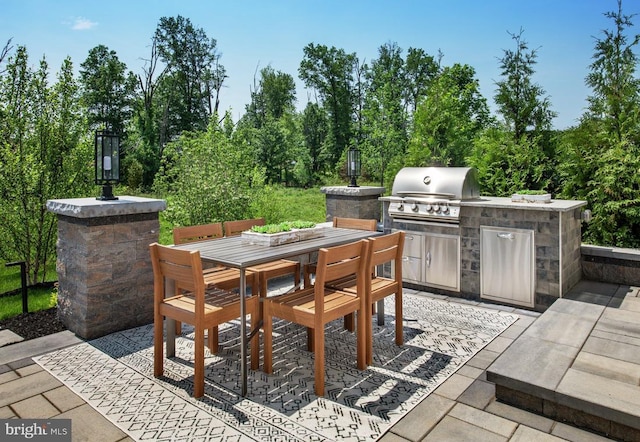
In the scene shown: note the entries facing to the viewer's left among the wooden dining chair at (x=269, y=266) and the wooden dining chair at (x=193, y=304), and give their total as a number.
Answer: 0

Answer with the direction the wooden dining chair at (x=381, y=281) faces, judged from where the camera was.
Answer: facing away from the viewer and to the left of the viewer

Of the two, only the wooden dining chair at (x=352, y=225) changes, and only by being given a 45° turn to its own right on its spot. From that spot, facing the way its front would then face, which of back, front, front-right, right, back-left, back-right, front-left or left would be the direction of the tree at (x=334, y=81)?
right

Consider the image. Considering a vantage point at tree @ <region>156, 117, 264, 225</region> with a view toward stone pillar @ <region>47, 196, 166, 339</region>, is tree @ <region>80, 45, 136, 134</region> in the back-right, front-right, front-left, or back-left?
back-right

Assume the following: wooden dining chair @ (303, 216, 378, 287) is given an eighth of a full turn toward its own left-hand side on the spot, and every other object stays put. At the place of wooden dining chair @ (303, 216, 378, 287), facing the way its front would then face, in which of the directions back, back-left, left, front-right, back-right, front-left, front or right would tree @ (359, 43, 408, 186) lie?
back

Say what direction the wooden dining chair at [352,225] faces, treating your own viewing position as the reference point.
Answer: facing the viewer and to the left of the viewer

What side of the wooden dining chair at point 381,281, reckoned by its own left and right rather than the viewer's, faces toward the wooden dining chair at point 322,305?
left

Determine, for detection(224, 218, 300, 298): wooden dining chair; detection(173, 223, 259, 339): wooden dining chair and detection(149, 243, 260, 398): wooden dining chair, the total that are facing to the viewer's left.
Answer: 0

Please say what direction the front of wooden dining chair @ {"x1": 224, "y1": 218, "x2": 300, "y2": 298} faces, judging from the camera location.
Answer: facing the viewer and to the right of the viewer

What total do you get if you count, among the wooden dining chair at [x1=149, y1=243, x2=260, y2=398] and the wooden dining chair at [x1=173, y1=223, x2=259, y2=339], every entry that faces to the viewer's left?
0

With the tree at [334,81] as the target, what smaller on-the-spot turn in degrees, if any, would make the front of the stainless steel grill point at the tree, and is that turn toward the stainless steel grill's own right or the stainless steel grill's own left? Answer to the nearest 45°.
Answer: approximately 135° to the stainless steel grill's own right

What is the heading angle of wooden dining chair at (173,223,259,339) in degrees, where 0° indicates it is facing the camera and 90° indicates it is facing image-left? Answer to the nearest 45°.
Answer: approximately 315°

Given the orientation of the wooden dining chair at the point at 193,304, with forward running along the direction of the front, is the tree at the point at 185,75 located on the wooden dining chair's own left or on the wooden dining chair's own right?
on the wooden dining chair's own left

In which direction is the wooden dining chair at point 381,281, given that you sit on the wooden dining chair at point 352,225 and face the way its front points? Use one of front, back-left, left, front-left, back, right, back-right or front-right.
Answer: front-left

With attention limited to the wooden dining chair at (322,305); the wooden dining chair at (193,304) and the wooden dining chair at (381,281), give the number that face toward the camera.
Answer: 0
